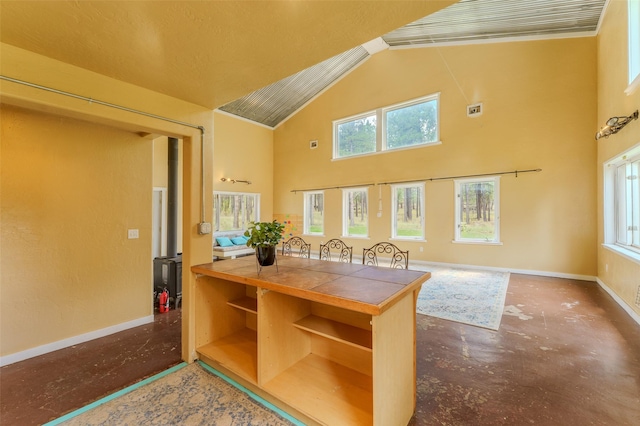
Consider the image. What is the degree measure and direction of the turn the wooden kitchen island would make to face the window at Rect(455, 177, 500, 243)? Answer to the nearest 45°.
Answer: approximately 180°

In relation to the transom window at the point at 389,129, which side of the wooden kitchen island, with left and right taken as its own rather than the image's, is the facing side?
back

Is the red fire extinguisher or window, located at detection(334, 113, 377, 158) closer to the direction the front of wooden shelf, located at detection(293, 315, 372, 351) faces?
the red fire extinguisher

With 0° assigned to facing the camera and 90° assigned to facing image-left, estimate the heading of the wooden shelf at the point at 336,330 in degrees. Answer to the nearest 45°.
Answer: approximately 45°

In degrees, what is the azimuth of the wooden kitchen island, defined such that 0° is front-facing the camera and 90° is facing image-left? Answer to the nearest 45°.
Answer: approximately 45°

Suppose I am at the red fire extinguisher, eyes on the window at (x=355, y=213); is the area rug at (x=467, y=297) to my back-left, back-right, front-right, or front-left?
front-right

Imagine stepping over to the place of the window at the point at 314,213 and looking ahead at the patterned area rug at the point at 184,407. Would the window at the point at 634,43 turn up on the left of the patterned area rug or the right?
left

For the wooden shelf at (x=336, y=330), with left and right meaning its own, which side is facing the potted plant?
right

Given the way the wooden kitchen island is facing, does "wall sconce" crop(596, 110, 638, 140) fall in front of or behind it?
behind

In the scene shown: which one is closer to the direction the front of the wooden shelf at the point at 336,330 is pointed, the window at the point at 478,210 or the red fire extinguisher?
the red fire extinguisher

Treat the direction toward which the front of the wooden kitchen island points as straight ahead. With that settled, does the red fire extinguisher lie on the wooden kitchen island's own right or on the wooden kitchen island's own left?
on the wooden kitchen island's own right
